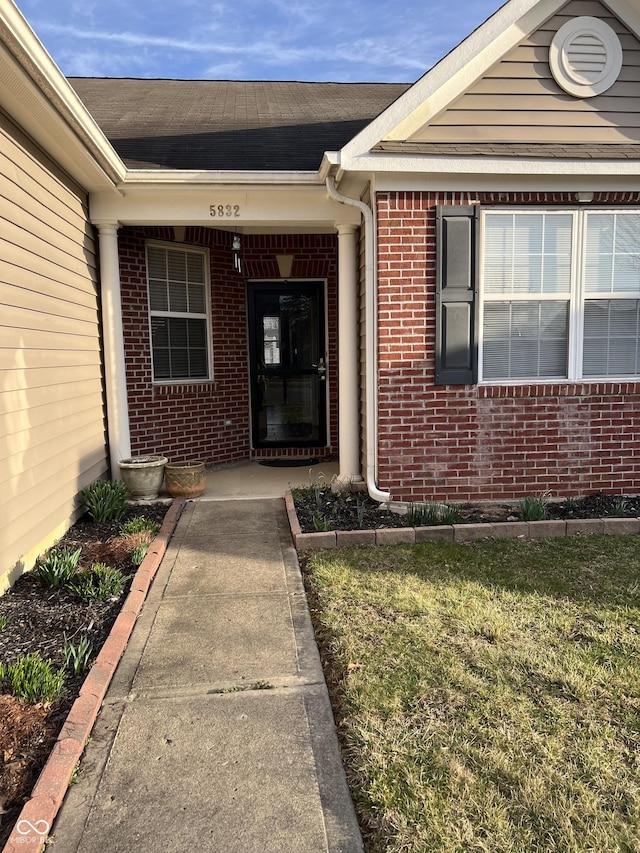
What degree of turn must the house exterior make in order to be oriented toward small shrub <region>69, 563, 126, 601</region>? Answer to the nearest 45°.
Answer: approximately 45° to its right

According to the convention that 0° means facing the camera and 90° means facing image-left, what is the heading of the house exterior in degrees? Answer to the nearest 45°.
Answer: approximately 0°

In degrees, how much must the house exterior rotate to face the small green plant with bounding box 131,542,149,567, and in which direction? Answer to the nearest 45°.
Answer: approximately 45° to its right

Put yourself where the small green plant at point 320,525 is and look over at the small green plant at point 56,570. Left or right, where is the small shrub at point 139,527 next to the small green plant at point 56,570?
right
